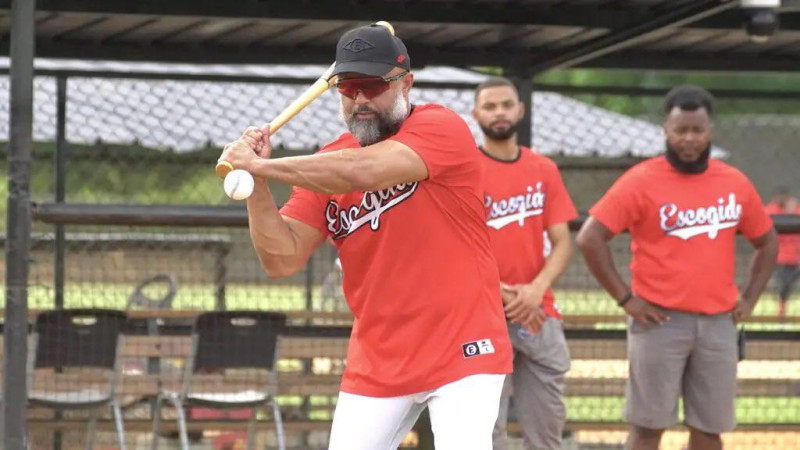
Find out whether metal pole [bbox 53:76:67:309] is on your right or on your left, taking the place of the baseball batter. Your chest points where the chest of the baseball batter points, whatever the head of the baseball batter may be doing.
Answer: on your right

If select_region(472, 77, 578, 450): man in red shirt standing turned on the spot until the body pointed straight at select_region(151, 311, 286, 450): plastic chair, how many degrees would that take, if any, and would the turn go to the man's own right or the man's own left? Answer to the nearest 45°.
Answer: approximately 135° to the man's own right

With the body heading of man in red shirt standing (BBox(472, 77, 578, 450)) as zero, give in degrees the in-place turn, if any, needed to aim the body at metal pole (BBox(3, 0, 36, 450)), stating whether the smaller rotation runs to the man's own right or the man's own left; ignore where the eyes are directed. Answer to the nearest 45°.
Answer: approximately 90° to the man's own right

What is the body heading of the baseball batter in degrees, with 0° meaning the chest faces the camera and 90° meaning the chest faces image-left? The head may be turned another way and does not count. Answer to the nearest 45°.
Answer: approximately 45°

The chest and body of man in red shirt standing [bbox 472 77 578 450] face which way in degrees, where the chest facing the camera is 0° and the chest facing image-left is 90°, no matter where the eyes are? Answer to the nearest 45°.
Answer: approximately 0°

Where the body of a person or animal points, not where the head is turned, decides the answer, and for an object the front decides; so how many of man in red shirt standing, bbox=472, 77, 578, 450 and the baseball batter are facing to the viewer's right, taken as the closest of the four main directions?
0

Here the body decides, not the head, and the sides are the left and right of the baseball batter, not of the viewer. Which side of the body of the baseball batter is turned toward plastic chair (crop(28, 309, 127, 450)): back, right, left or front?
right

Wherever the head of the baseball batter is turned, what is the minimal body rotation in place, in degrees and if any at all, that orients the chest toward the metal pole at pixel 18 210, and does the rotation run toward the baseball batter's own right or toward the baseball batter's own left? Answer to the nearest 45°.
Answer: approximately 90° to the baseball batter's own right

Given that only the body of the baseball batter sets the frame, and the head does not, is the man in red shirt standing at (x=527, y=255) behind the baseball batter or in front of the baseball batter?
behind

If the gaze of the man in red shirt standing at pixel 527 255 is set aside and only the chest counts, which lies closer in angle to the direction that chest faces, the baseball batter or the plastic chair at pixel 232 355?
the baseball batter

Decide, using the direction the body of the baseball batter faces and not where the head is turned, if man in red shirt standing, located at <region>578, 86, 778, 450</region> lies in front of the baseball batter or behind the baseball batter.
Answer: behind
